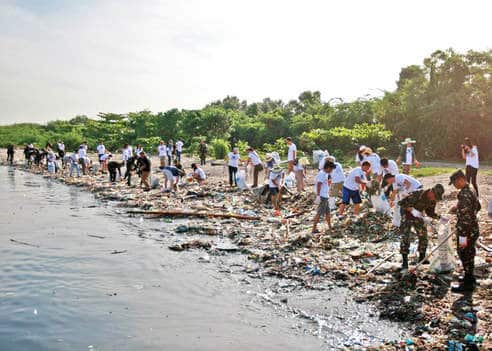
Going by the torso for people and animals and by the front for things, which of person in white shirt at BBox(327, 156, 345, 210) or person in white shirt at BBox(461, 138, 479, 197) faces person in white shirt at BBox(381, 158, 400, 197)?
person in white shirt at BBox(461, 138, 479, 197)

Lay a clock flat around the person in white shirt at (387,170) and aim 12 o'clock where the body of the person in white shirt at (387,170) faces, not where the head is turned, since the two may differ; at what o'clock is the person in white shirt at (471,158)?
the person in white shirt at (471,158) is roughly at 6 o'clock from the person in white shirt at (387,170).

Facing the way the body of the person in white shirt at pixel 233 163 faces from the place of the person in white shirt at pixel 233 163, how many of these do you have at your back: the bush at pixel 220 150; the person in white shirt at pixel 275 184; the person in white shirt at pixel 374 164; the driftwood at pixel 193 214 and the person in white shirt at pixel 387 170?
1

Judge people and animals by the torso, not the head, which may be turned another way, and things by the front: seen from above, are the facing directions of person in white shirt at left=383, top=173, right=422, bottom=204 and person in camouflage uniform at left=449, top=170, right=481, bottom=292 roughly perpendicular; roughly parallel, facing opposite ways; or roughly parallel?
roughly parallel

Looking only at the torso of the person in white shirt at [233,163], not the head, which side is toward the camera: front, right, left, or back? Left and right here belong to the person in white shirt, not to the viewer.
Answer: front

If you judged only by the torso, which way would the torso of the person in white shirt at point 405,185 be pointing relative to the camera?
to the viewer's left

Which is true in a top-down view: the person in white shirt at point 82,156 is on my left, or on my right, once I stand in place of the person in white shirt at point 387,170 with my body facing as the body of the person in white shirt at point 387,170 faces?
on my right

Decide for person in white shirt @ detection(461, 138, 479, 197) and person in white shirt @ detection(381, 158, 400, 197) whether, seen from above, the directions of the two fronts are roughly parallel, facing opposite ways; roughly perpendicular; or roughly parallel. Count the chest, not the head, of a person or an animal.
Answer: roughly parallel

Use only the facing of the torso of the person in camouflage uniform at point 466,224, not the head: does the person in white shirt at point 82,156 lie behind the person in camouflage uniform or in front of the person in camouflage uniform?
in front

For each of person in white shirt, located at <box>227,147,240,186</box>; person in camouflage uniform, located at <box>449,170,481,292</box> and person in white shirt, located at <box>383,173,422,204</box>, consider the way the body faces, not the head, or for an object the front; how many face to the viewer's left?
2

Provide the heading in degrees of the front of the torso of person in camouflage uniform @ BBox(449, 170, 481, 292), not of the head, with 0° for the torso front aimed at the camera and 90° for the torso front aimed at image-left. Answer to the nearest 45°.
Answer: approximately 90°

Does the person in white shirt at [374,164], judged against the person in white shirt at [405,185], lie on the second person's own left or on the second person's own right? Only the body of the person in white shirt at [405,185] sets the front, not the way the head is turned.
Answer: on the second person's own right

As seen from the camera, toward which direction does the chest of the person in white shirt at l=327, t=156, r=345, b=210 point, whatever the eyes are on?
to the viewer's left
